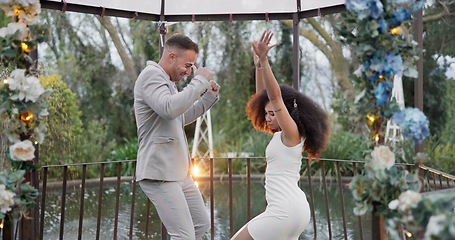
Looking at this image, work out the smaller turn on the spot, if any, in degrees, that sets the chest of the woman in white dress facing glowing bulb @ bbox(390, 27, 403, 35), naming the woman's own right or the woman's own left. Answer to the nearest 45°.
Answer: approximately 135° to the woman's own left

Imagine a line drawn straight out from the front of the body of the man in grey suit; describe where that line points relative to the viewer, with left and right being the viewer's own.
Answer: facing to the right of the viewer

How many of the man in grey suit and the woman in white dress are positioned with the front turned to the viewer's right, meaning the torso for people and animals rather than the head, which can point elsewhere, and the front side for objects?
1

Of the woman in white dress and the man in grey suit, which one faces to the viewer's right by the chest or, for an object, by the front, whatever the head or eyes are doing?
the man in grey suit

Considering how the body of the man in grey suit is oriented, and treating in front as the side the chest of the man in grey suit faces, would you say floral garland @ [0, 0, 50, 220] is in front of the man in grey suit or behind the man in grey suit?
behind

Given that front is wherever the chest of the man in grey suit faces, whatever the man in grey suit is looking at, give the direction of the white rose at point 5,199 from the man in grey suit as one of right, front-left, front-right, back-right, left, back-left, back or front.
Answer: back-right

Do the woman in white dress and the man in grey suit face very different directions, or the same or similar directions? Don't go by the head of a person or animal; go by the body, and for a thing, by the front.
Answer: very different directions
